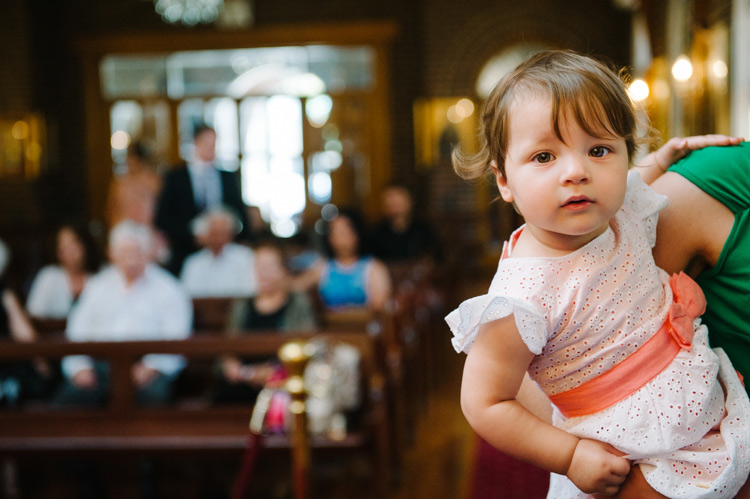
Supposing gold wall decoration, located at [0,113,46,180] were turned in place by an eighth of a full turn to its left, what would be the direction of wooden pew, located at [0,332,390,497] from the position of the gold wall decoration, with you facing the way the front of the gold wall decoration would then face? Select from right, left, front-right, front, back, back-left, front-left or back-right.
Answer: front-right

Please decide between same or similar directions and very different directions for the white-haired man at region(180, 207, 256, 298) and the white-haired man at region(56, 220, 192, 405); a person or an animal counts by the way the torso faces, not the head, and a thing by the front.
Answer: same or similar directions

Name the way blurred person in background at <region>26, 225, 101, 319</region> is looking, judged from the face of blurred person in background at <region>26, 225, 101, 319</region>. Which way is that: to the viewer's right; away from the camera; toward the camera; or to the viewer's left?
toward the camera

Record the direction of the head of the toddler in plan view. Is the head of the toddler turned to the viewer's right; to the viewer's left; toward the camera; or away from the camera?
toward the camera

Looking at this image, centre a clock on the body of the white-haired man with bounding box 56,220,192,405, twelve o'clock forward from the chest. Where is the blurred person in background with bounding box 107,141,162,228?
The blurred person in background is roughly at 6 o'clock from the white-haired man.

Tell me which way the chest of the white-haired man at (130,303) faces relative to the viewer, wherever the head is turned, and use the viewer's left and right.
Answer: facing the viewer

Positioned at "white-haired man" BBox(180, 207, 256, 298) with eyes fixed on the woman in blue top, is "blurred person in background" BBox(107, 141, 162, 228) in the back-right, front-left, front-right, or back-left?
back-left

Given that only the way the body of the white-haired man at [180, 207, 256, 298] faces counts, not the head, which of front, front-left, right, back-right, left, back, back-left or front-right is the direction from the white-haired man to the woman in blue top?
left

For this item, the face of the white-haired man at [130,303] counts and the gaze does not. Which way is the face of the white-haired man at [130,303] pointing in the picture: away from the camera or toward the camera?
toward the camera

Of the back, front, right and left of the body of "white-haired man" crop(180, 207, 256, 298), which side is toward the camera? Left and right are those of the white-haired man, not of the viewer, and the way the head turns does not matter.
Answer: front

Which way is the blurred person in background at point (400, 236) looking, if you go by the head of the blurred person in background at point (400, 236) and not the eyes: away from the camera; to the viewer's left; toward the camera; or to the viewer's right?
toward the camera

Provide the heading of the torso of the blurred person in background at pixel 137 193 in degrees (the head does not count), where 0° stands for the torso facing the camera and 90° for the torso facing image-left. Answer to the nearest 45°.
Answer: approximately 0°

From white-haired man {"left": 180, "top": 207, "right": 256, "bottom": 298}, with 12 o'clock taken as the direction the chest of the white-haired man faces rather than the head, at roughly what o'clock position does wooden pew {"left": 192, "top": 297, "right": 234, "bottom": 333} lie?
The wooden pew is roughly at 12 o'clock from the white-haired man.

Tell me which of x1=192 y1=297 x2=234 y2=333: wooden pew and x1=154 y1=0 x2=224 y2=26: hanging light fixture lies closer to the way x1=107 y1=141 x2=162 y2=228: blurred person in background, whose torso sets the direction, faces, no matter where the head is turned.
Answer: the wooden pew

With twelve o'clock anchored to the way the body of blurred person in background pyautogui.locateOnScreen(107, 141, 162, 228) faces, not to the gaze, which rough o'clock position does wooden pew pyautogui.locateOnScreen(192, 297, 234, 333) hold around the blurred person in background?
The wooden pew is roughly at 12 o'clock from the blurred person in background.
